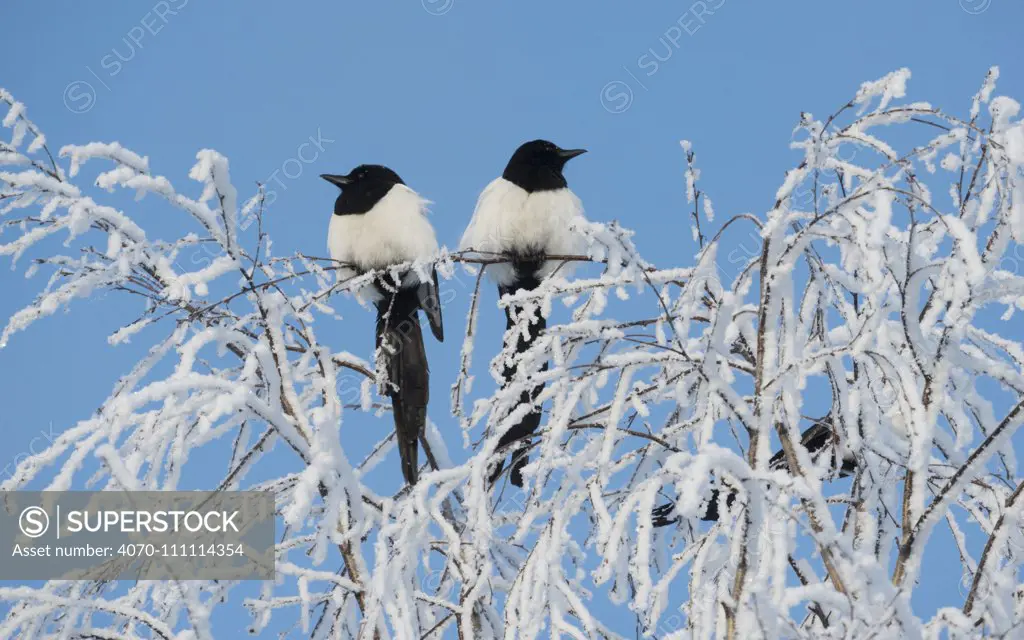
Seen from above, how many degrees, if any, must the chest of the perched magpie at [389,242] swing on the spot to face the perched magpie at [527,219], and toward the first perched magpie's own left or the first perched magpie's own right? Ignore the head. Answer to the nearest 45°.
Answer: approximately 135° to the first perched magpie's own left

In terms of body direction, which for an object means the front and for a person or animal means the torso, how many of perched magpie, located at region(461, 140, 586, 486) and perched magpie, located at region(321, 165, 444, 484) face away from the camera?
0

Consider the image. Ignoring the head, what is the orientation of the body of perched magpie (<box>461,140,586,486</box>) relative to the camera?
toward the camera

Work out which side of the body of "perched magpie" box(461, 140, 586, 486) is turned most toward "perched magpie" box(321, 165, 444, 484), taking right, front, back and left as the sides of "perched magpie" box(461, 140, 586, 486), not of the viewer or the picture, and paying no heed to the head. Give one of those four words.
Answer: right
